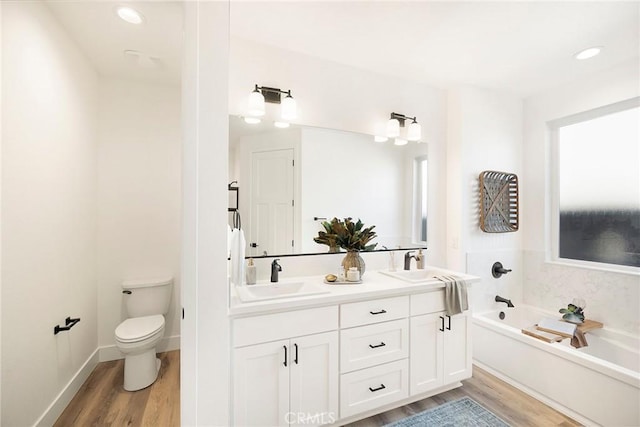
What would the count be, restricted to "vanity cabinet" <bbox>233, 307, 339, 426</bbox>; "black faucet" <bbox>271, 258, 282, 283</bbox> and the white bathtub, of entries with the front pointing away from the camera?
0

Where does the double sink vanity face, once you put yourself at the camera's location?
facing the viewer and to the right of the viewer

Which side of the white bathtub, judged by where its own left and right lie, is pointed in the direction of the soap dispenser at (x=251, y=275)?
front

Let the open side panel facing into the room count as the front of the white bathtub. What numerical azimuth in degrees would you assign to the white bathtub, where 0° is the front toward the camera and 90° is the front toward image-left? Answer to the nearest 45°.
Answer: approximately 45°

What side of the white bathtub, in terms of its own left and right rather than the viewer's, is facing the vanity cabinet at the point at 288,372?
front

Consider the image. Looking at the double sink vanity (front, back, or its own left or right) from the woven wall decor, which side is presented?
left

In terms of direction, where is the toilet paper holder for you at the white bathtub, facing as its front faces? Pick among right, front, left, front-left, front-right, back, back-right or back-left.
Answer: front

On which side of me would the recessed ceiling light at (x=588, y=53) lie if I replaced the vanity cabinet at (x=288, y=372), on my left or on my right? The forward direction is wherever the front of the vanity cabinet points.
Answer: on my left

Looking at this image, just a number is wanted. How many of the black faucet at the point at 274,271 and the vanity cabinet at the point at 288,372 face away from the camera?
0

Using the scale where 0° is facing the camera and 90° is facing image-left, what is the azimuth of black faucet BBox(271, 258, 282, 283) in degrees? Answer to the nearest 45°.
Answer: approximately 315°

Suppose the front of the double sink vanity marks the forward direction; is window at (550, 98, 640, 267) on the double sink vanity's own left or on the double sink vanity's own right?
on the double sink vanity's own left

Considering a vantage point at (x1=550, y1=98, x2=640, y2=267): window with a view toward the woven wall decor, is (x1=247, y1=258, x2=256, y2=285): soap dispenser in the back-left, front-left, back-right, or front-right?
front-left
